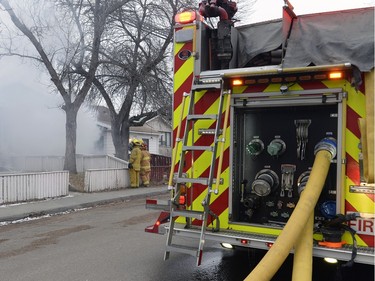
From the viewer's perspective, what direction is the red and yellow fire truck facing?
away from the camera

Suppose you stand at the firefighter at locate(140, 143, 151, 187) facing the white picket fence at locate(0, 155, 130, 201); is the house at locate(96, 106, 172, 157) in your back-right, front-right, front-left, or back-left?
back-right

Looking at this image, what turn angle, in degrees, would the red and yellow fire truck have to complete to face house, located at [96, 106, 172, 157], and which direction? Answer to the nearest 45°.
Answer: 0° — it already faces it

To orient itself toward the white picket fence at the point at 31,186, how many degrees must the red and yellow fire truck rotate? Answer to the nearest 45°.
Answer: approximately 45° to its left

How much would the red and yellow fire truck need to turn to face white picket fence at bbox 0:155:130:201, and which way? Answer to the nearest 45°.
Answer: approximately 45° to its left

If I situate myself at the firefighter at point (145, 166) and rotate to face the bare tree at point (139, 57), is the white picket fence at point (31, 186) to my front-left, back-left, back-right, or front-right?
back-left
